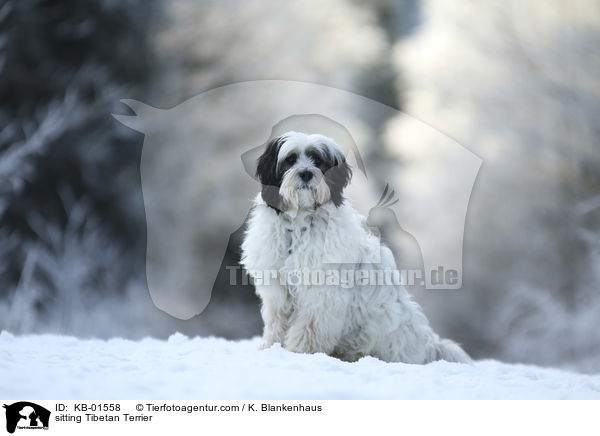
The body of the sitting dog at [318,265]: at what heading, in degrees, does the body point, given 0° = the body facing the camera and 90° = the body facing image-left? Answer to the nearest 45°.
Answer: approximately 45°
